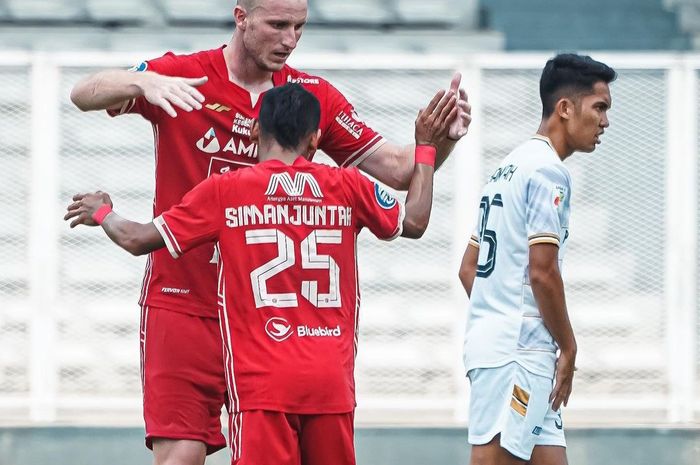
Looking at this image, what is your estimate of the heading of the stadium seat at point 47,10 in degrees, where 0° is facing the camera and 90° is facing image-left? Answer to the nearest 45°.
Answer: approximately 0°

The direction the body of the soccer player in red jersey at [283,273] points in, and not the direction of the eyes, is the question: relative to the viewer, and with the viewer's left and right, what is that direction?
facing away from the viewer

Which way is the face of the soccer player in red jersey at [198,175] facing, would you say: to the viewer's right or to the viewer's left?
to the viewer's right

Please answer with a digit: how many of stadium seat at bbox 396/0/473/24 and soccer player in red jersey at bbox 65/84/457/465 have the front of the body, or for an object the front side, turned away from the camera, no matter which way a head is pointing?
1

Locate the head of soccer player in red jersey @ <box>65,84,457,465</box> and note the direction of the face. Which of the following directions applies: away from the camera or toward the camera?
away from the camera

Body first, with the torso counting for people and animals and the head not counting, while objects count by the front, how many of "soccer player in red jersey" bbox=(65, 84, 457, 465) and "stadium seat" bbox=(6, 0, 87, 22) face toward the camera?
1

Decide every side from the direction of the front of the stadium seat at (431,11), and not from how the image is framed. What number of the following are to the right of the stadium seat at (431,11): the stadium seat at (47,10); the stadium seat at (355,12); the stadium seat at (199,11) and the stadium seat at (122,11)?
4

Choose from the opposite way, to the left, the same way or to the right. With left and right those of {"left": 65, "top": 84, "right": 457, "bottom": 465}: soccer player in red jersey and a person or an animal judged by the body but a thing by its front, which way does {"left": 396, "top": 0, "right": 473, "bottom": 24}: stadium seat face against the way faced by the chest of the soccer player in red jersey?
the opposite way

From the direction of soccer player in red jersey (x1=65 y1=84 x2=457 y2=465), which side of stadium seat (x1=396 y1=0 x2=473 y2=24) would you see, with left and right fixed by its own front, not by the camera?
front

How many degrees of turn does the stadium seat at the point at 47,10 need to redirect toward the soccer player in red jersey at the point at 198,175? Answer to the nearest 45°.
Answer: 0° — it already faces them

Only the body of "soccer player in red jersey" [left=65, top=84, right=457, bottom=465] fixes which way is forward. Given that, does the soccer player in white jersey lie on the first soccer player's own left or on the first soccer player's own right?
on the first soccer player's own right

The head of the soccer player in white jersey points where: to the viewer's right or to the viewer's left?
to the viewer's right
